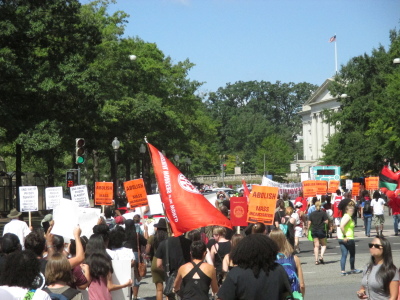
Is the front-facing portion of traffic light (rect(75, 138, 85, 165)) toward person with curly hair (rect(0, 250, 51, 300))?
yes

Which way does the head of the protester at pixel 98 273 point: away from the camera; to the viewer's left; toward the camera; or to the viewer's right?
away from the camera

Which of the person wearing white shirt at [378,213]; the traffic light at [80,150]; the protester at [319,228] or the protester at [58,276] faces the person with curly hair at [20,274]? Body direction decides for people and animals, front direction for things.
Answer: the traffic light

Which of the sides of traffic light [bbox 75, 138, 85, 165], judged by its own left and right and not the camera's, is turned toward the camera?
front

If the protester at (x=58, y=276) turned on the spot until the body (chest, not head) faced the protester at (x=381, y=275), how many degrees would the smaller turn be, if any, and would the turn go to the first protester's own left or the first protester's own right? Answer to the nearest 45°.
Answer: approximately 90° to the first protester's own right

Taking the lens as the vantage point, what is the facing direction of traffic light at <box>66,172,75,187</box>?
facing the viewer

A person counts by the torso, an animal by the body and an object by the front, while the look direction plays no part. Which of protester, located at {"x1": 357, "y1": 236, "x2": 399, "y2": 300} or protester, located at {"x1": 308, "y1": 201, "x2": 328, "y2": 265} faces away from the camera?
protester, located at {"x1": 308, "y1": 201, "x2": 328, "y2": 265}

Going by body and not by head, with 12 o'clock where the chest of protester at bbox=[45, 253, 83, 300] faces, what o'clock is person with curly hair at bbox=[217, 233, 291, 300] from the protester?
The person with curly hair is roughly at 4 o'clock from the protester.

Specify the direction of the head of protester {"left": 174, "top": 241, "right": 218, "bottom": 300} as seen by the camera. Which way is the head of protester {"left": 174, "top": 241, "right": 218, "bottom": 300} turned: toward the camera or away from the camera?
away from the camera

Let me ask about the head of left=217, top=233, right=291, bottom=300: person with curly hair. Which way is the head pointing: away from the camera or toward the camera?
away from the camera

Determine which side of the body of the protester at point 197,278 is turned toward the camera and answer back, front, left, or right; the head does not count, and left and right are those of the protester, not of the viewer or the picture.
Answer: back

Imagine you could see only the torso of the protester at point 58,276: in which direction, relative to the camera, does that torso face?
away from the camera

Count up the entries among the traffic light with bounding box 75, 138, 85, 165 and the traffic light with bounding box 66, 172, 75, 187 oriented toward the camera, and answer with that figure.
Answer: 2
